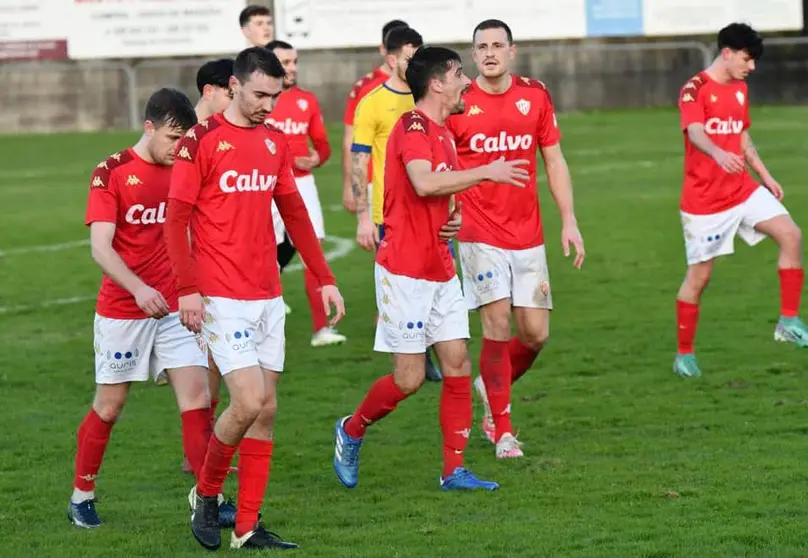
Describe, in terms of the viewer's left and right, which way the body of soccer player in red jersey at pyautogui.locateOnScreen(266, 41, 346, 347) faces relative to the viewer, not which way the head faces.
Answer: facing the viewer and to the right of the viewer

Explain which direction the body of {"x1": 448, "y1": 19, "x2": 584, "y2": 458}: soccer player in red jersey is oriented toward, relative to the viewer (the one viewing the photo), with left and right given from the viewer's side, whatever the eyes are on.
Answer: facing the viewer

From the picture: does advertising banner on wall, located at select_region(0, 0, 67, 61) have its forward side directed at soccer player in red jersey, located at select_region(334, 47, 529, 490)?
yes

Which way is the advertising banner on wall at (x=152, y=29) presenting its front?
toward the camera

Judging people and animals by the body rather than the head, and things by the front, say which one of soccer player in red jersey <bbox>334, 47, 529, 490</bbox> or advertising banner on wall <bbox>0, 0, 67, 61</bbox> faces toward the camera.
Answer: the advertising banner on wall

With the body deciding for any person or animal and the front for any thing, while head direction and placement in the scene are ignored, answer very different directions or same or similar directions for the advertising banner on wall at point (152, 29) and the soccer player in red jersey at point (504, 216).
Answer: same or similar directions

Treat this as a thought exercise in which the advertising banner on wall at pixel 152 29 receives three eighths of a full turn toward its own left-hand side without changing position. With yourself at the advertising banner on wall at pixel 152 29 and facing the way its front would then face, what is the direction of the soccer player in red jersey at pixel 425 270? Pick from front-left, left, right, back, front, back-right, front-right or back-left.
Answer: back-right

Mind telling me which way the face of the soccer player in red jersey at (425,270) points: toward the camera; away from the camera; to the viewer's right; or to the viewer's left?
to the viewer's right

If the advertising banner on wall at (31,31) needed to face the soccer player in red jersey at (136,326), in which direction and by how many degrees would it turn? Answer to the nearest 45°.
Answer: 0° — it already faces them

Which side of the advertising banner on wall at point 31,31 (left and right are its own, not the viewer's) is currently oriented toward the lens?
front

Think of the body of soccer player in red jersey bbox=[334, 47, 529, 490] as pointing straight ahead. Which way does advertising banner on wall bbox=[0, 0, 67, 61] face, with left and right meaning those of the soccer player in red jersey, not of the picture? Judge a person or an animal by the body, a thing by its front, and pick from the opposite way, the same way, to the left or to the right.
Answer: to the right

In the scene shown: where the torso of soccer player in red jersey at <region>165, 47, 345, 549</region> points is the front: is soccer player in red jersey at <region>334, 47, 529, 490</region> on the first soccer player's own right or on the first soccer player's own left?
on the first soccer player's own left

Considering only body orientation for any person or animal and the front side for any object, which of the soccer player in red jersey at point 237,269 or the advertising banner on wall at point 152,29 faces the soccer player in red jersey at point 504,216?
the advertising banner on wall

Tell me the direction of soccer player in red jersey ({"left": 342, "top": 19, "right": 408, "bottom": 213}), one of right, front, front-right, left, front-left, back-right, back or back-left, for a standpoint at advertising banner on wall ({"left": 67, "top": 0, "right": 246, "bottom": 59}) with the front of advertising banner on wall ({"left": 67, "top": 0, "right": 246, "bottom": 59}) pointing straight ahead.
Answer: front

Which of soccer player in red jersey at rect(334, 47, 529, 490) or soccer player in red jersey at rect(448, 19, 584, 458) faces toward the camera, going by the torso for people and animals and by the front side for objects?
soccer player in red jersey at rect(448, 19, 584, 458)

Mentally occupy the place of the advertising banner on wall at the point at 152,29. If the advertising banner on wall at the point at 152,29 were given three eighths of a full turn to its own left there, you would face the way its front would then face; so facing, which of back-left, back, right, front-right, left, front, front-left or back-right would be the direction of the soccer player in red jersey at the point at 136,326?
back-right

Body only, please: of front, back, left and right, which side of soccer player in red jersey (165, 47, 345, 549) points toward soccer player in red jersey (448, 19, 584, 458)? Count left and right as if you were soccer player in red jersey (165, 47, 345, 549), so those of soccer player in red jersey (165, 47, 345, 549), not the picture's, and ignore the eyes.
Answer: left

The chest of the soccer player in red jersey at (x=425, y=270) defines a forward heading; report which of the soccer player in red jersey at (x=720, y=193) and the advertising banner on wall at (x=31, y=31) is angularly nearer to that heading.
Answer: the soccer player in red jersey
